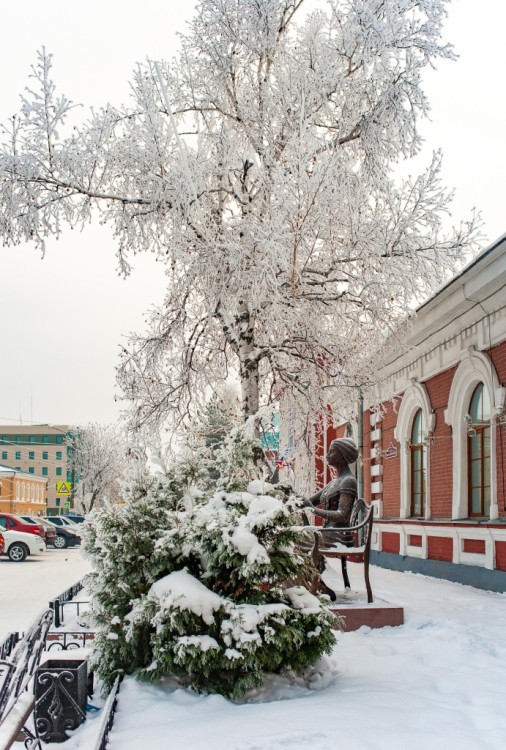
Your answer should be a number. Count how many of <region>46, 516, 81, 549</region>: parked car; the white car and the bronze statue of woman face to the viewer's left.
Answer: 1

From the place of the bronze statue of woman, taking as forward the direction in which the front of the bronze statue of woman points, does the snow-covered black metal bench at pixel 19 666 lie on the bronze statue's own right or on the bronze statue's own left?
on the bronze statue's own left

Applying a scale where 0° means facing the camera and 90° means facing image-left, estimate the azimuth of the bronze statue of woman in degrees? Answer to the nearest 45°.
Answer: approximately 90°

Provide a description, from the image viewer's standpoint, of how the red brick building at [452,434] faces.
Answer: facing the viewer and to the left of the viewer

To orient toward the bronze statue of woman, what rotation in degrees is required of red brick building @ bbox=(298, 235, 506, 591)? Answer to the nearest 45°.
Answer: approximately 45° to its left
